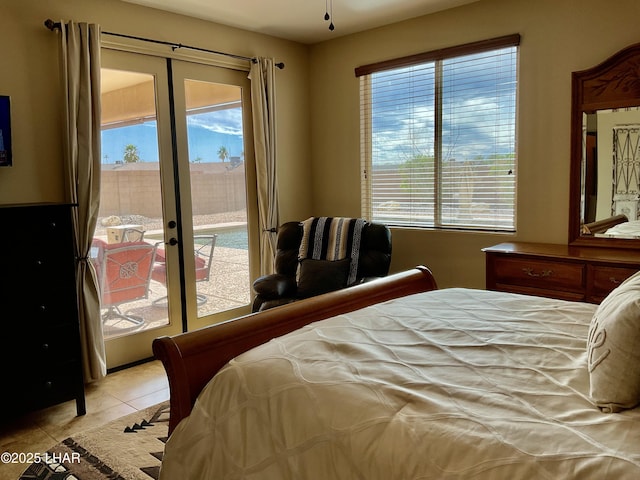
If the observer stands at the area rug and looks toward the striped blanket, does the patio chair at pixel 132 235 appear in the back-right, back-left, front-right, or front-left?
front-left

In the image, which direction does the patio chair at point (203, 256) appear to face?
to the viewer's left

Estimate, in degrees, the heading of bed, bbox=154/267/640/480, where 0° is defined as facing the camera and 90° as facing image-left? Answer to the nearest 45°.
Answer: approximately 135°

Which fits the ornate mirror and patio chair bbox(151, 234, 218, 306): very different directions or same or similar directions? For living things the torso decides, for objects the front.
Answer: same or similar directions

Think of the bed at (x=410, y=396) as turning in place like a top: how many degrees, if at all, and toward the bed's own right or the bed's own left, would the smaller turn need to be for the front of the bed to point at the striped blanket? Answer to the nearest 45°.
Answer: approximately 45° to the bed's own right

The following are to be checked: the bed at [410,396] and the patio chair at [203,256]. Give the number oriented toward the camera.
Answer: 0

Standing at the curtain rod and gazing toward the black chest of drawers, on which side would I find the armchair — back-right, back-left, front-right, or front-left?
back-left

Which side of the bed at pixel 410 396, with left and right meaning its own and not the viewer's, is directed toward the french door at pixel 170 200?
front

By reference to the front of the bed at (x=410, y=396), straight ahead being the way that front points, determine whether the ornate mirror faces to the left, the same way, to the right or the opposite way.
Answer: to the left

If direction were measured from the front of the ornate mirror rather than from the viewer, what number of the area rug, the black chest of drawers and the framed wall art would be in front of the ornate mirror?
3

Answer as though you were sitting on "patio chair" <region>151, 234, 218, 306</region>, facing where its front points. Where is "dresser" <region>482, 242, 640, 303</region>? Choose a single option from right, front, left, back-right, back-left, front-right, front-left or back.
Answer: back-left

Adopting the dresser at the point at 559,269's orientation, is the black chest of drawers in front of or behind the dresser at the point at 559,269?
in front

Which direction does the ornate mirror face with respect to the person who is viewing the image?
facing the viewer and to the left of the viewer

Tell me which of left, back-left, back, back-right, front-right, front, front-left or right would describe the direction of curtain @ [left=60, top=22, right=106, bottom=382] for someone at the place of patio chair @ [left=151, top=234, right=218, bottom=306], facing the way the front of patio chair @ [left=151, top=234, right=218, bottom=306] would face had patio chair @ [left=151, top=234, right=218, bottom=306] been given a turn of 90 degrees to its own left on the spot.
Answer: front-right
